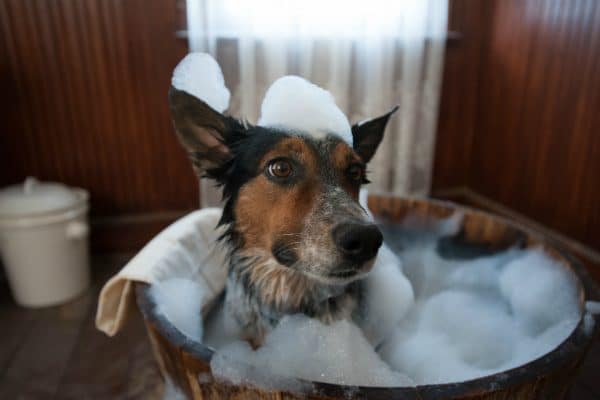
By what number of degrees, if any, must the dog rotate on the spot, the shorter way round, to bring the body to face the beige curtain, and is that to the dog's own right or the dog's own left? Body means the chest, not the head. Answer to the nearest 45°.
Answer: approximately 135° to the dog's own left

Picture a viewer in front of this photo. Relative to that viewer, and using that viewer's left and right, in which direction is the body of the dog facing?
facing the viewer and to the right of the viewer

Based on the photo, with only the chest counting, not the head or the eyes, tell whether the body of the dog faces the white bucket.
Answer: no
